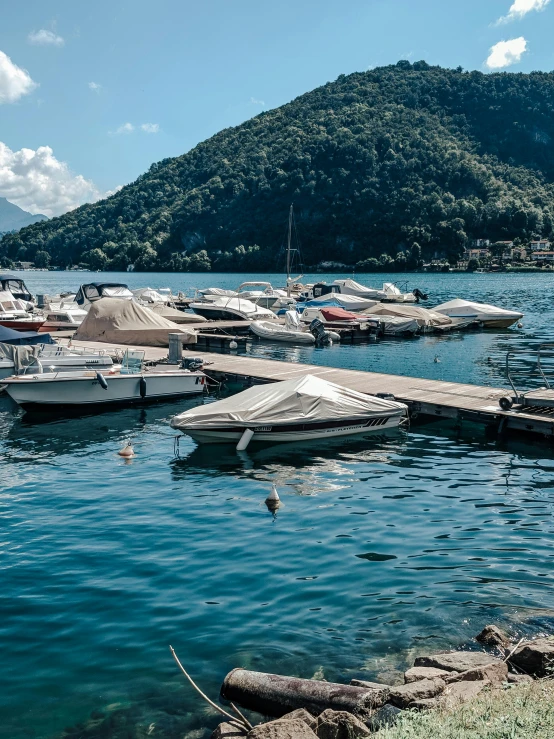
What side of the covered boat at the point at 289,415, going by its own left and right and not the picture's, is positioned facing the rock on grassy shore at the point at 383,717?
left

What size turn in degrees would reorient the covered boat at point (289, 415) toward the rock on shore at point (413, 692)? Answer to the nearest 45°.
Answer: approximately 90° to its left

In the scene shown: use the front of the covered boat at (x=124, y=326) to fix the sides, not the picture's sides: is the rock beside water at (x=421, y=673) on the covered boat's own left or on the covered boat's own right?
on the covered boat's own right

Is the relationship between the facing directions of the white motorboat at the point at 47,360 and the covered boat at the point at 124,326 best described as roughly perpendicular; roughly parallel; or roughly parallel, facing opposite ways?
roughly parallel

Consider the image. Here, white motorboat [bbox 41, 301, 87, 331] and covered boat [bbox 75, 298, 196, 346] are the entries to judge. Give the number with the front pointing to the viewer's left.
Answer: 0

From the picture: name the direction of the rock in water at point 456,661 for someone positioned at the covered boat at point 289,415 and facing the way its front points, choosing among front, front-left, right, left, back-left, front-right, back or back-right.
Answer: left

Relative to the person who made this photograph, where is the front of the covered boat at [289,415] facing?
facing to the left of the viewer

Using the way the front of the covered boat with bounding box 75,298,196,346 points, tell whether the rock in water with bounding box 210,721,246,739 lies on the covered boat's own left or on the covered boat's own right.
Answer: on the covered boat's own right

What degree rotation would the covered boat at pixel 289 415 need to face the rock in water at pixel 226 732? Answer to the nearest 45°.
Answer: approximately 90° to its left
